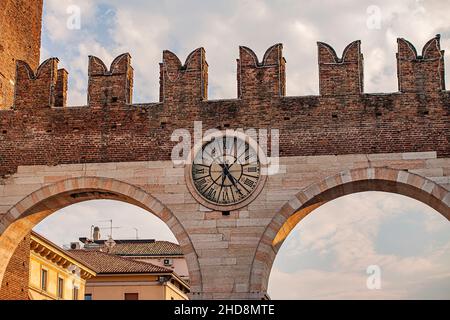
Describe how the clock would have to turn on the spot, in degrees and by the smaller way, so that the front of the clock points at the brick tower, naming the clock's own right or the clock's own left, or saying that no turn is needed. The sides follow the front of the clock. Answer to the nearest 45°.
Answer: approximately 90° to the clock's own right

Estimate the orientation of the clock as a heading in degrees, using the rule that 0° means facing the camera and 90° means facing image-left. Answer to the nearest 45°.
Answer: approximately 0°
